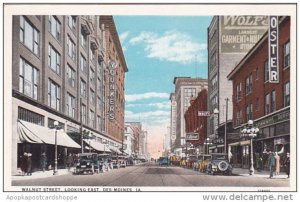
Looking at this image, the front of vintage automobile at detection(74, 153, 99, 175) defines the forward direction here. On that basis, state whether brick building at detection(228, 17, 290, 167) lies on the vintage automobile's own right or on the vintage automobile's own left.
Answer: on the vintage automobile's own left

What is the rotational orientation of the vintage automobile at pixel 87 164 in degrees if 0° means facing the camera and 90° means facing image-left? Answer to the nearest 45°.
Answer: approximately 45°

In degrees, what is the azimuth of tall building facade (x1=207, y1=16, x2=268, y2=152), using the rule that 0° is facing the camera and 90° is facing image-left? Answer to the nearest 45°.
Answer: approximately 90°

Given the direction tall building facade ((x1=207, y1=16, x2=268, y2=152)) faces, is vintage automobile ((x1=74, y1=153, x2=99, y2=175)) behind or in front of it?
in front

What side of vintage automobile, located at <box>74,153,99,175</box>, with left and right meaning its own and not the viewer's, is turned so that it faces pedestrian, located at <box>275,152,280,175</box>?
left

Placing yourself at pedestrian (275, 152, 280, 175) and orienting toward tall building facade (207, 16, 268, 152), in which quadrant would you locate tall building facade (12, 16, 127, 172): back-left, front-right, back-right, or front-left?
front-left

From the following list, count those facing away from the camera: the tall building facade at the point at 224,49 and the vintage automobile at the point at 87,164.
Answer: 0
